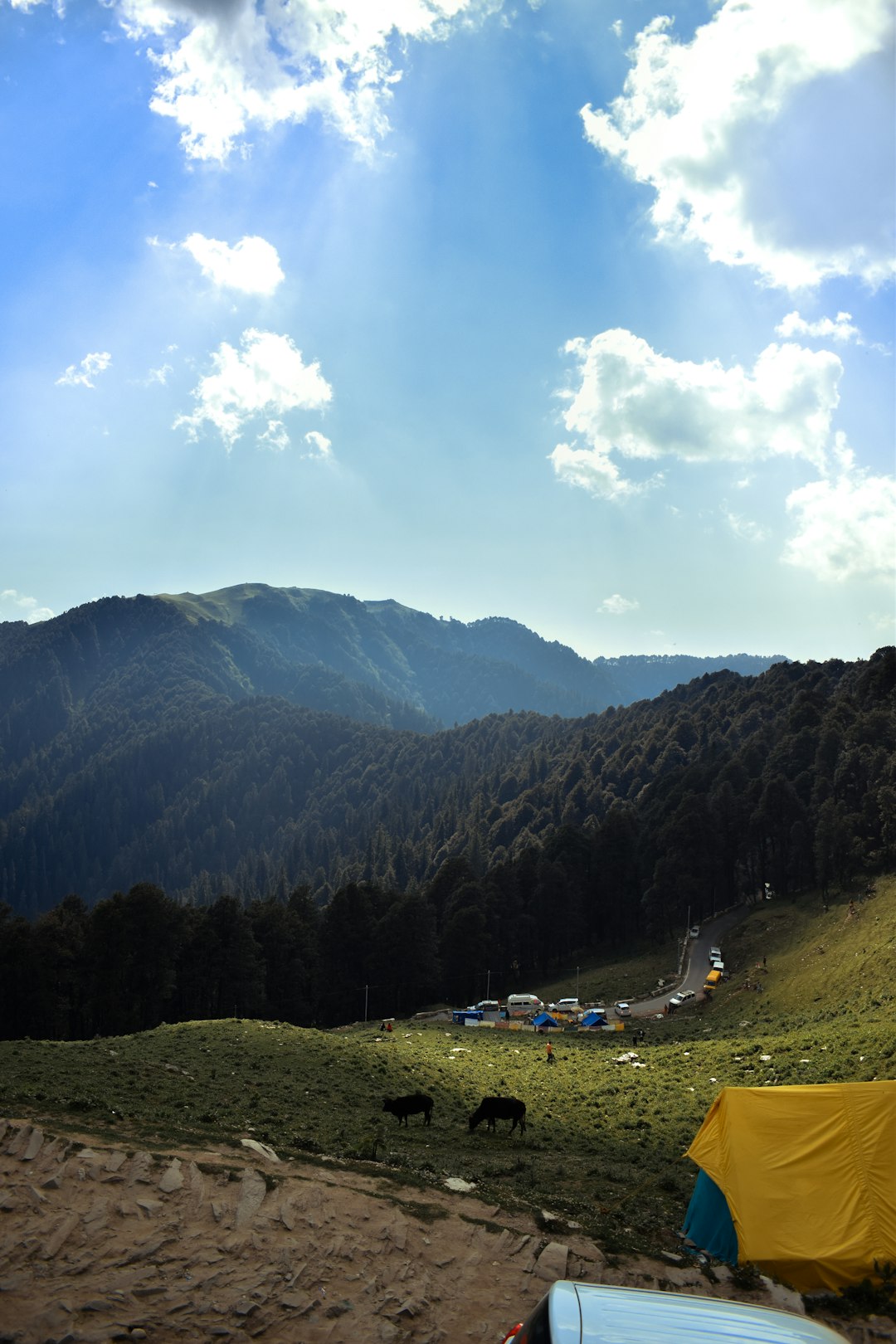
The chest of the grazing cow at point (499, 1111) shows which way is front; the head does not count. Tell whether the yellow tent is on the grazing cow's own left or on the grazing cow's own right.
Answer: on the grazing cow's own left

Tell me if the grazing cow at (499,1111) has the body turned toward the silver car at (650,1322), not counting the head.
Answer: no

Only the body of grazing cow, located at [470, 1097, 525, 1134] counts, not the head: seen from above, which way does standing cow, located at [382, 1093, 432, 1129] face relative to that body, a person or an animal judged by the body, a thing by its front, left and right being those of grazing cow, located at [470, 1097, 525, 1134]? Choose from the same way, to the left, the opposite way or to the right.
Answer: the same way

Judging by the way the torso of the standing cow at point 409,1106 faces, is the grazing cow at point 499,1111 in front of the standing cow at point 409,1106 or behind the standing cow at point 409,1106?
behind

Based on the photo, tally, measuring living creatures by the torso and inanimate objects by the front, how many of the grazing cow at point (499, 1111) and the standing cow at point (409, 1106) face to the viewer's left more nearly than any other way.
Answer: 2

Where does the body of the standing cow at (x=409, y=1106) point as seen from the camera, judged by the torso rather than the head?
to the viewer's left

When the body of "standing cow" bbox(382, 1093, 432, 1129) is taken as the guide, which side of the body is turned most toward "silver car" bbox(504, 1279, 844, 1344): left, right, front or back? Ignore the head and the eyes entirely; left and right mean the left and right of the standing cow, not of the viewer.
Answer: left

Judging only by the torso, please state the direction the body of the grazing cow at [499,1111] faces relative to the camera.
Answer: to the viewer's left

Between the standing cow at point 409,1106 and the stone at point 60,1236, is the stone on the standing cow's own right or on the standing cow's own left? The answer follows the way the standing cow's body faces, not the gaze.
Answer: on the standing cow's own left

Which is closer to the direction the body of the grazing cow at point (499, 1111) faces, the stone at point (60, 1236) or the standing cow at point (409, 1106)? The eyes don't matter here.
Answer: the standing cow
